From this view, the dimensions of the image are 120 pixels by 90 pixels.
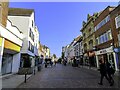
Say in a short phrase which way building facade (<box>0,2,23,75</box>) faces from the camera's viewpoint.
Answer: facing the viewer and to the right of the viewer

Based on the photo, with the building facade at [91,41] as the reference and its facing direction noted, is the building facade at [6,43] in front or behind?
in front

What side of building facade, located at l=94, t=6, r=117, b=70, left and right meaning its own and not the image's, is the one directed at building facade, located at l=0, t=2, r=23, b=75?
front

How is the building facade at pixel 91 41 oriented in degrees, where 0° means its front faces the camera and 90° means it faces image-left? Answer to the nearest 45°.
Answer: approximately 45°

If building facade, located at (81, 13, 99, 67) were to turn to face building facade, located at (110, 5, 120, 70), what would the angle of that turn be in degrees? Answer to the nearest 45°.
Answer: approximately 45° to its left

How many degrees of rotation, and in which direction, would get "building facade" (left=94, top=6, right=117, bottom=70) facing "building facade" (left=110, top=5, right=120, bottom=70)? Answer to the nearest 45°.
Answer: approximately 45° to its left

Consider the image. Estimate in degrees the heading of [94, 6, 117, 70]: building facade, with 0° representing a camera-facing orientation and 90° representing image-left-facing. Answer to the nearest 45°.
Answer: approximately 45°

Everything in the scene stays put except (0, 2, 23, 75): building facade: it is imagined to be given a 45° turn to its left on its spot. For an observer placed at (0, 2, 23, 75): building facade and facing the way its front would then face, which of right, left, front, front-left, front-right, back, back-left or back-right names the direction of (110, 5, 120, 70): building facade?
front

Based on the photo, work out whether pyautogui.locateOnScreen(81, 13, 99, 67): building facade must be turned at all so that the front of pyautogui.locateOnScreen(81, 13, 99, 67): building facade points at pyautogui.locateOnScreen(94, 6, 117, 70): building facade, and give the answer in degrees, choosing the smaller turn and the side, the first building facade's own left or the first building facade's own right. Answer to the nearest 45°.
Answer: approximately 45° to the first building facade's own left

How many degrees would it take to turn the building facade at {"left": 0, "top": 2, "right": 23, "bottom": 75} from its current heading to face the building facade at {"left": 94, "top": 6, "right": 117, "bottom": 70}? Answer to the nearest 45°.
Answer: approximately 45° to its left

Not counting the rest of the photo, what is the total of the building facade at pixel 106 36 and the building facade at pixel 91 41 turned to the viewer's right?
0
